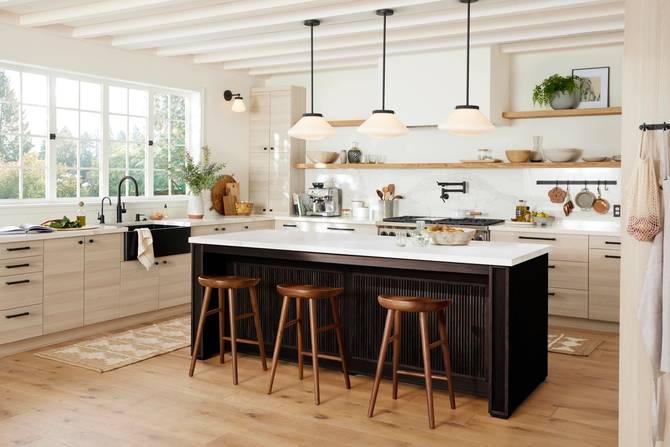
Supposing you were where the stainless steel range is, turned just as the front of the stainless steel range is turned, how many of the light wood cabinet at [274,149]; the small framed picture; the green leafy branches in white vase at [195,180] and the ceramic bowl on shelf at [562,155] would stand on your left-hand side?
2

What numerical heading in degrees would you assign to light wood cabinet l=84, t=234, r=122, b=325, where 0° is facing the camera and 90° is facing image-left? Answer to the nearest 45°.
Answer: approximately 315°

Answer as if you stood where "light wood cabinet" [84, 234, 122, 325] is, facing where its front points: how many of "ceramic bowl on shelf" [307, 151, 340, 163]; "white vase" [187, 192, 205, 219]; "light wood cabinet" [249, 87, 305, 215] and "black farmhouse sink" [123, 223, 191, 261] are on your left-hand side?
4

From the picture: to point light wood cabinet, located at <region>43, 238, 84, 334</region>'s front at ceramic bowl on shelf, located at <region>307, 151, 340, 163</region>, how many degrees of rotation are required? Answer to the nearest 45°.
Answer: approximately 90° to its left

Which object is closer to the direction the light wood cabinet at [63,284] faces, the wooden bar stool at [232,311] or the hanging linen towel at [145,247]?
the wooden bar stool

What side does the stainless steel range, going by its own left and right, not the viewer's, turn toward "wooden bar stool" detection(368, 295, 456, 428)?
front

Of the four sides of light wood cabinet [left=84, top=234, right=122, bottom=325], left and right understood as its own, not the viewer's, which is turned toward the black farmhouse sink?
left

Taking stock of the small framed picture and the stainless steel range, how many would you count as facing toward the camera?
2

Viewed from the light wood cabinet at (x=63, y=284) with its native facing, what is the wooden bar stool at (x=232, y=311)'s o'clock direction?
The wooden bar stool is roughly at 12 o'clock from the light wood cabinet.

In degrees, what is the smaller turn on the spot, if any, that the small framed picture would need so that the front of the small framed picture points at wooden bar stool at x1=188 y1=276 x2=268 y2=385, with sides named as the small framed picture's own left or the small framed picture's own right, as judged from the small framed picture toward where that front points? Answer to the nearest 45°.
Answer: approximately 45° to the small framed picture's own right

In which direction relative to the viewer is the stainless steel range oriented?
toward the camera

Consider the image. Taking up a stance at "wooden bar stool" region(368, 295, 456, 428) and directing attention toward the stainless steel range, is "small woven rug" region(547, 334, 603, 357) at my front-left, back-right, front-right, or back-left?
front-right

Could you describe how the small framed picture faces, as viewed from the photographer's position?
facing the viewer

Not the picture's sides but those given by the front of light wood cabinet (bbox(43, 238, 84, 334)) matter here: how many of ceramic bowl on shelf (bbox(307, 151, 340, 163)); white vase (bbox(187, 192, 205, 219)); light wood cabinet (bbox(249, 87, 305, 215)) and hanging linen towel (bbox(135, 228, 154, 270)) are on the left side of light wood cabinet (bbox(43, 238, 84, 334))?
4

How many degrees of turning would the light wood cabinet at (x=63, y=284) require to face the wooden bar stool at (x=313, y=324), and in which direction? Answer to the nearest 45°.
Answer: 0° — it already faces it

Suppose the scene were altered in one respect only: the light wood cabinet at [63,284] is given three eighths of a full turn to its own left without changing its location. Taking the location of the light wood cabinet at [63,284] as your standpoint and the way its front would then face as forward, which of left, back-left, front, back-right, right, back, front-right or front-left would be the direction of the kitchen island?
back-right

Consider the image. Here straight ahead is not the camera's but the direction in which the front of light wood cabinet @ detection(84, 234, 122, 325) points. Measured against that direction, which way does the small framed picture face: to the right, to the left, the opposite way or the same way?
to the right

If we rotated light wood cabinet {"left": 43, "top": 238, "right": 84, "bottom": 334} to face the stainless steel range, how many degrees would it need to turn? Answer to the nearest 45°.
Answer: approximately 45° to its left
